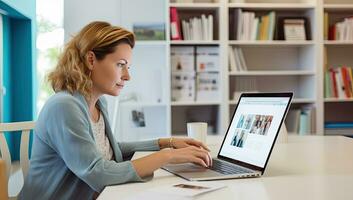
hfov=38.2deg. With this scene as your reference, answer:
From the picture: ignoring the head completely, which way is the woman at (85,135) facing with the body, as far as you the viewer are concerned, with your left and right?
facing to the right of the viewer

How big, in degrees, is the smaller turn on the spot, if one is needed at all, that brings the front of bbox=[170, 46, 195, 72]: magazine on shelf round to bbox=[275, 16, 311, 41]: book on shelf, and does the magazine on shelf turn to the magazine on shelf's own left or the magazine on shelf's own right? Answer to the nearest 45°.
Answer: approximately 90° to the magazine on shelf's own left

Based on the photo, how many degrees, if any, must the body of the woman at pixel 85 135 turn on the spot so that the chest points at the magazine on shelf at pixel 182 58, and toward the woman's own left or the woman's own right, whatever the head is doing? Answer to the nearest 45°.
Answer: approximately 90° to the woman's own left

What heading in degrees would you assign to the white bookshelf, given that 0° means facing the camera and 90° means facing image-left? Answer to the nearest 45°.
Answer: approximately 0°

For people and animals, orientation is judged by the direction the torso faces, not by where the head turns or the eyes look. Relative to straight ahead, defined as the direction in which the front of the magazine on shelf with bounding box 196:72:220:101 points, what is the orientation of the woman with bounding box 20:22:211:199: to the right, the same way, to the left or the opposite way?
to the left

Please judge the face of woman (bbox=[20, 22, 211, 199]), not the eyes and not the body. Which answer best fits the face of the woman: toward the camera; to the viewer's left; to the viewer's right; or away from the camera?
to the viewer's right

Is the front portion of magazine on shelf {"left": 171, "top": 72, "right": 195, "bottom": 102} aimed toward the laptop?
yes

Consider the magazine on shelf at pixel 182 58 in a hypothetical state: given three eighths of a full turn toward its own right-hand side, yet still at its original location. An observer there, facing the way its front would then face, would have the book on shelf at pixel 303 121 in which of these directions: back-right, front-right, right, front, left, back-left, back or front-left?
back-right

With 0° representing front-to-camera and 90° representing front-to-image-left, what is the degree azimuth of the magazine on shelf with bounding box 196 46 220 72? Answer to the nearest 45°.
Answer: approximately 0°
